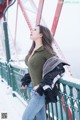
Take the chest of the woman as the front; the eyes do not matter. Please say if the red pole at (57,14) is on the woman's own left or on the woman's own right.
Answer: on the woman's own right

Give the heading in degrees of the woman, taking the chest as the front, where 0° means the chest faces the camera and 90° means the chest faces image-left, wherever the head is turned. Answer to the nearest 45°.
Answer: approximately 90°
